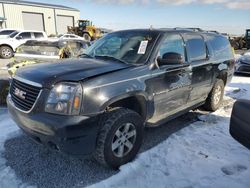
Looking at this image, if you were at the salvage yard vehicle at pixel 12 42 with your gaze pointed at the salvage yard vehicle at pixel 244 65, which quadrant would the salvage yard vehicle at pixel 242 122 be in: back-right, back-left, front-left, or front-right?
front-right

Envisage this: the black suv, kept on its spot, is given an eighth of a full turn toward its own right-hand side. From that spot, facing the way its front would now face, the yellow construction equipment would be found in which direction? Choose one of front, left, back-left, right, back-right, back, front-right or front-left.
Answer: right

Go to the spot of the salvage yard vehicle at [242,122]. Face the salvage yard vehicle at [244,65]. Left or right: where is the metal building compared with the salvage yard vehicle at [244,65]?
left

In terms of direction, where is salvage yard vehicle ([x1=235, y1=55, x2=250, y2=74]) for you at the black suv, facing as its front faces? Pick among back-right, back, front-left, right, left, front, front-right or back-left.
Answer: back

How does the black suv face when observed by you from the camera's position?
facing the viewer and to the left of the viewer

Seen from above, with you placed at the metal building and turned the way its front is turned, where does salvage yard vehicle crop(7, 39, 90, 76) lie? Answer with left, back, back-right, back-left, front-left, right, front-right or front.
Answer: front-right
